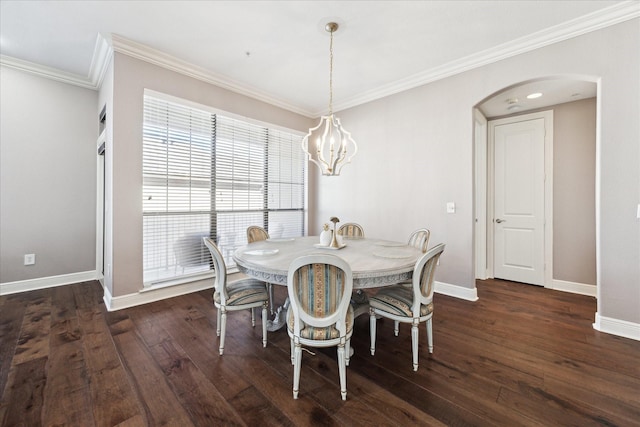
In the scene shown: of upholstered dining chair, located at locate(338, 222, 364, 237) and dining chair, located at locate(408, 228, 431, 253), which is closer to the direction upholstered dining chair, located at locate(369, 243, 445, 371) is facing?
the upholstered dining chair

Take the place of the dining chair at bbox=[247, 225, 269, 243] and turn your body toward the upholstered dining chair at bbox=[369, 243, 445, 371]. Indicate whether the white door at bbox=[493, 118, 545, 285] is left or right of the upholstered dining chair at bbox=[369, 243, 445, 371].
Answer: left

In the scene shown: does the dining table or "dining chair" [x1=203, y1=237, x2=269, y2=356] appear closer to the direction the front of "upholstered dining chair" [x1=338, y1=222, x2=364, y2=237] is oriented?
the dining table

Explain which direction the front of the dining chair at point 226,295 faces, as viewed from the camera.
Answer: facing to the right of the viewer

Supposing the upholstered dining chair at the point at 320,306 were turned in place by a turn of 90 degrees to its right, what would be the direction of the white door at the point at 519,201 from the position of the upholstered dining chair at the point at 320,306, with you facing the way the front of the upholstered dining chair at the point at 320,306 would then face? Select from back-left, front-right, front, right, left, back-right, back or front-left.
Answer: front-left

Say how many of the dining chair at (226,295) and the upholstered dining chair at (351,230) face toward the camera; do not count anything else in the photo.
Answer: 1

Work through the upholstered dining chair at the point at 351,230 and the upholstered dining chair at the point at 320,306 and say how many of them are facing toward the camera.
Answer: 1

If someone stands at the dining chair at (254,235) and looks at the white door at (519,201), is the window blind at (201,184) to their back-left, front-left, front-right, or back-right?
back-left

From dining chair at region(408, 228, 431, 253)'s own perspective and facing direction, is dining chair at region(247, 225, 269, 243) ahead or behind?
ahead

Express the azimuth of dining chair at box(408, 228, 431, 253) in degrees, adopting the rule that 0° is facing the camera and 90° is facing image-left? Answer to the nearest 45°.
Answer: approximately 45°

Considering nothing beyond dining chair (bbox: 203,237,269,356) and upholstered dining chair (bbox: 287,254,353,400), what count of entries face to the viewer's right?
1

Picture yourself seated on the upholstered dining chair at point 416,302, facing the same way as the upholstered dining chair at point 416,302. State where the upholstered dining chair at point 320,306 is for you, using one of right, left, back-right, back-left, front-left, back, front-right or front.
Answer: left

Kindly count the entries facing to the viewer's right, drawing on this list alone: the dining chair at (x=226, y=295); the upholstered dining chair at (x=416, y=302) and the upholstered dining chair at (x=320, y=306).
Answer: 1

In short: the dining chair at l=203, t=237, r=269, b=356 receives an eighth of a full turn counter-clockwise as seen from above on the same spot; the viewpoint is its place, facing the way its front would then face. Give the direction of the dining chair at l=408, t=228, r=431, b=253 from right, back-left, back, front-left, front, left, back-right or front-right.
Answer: front-right

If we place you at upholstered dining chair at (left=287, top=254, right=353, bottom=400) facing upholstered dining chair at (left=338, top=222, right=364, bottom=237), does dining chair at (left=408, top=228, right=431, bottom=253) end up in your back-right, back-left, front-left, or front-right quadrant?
front-right

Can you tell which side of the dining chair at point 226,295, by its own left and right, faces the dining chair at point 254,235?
left

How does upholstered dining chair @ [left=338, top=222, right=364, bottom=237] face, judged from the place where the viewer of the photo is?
facing the viewer

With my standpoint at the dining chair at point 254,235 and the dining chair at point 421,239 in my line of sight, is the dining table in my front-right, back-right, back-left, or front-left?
front-right

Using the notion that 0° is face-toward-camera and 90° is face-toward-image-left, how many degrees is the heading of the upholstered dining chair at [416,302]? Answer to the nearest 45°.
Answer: approximately 135°

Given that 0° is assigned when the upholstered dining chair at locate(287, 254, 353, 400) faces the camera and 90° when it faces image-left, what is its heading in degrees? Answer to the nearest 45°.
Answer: approximately 180°
